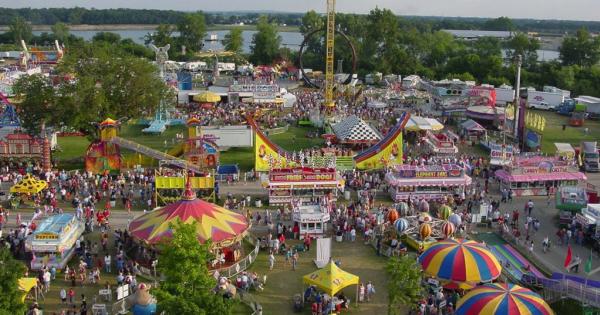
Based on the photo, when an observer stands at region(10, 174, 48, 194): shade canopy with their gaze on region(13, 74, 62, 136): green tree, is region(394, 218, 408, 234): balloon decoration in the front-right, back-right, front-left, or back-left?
back-right

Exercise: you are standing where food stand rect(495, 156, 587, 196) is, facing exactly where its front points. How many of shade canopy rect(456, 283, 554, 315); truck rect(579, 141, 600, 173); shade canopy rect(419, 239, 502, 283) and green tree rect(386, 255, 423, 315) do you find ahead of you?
3

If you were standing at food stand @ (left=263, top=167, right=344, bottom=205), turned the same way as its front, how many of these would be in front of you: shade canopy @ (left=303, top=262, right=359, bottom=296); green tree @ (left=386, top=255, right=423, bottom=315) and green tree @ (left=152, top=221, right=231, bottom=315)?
3

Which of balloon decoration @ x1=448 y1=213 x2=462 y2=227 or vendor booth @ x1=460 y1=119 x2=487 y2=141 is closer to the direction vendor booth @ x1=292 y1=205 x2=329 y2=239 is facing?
the balloon decoration

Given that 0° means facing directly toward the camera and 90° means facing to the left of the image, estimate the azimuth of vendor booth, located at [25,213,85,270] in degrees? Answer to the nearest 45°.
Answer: approximately 0°

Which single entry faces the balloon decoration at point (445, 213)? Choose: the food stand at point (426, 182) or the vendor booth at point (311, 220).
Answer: the food stand

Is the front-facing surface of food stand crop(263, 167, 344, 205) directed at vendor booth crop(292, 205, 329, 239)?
yes

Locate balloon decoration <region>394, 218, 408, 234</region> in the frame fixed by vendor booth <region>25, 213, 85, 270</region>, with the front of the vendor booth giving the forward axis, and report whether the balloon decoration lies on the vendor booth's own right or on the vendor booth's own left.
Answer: on the vendor booth's own left

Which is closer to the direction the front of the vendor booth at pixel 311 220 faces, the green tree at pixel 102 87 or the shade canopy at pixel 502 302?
the shade canopy

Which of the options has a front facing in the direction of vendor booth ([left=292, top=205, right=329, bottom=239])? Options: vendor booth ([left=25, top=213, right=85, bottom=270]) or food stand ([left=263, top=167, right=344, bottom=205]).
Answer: the food stand
